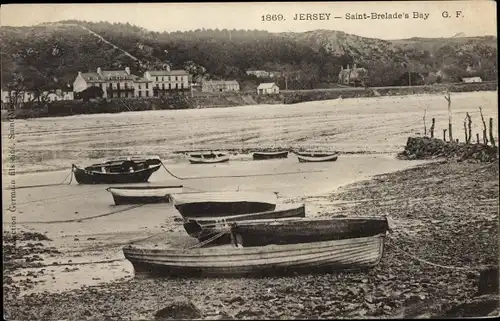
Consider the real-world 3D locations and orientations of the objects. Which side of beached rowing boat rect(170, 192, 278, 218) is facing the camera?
left

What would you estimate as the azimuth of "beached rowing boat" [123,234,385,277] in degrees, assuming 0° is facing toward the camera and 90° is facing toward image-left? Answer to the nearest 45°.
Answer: approximately 270°

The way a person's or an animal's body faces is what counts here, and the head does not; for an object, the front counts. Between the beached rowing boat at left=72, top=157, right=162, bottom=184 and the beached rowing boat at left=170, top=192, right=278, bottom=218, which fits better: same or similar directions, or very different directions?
very different directions

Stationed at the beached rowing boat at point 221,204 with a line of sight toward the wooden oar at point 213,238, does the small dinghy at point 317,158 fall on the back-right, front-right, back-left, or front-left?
back-left

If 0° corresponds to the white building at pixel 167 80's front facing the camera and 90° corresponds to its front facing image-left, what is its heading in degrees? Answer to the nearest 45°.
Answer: approximately 0°

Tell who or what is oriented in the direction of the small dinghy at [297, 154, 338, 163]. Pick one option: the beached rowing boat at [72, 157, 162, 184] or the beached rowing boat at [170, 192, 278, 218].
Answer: the beached rowing boat at [72, 157, 162, 184]

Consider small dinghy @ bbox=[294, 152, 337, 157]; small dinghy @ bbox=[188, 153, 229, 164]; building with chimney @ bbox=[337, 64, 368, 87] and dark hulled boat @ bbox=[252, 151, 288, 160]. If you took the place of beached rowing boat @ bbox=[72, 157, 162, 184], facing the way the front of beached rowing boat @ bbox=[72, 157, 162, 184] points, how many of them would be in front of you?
4

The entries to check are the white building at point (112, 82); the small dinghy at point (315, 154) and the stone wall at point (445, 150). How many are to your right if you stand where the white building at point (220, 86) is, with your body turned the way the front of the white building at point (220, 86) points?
1

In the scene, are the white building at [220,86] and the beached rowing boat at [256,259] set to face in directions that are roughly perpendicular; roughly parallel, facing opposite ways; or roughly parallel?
roughly perpendicular

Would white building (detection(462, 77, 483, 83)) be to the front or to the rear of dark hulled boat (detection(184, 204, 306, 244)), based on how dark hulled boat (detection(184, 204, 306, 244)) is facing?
to the front

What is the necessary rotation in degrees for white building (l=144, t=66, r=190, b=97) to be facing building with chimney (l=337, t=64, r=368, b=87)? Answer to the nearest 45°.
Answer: approximately 90° to its left

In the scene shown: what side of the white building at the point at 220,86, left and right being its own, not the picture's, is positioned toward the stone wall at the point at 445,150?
front

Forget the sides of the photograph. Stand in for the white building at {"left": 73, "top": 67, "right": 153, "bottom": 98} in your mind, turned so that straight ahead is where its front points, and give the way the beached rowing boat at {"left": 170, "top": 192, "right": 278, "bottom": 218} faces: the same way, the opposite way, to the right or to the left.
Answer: to the right
